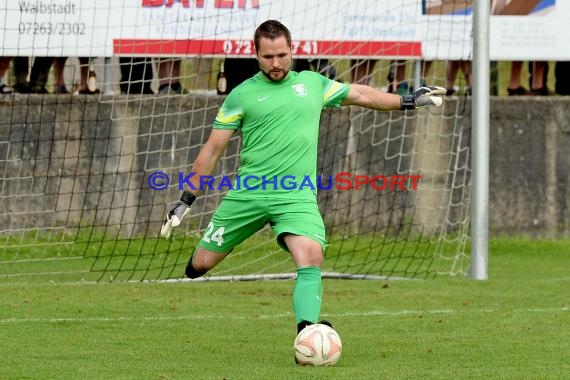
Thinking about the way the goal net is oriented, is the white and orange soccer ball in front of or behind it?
in front

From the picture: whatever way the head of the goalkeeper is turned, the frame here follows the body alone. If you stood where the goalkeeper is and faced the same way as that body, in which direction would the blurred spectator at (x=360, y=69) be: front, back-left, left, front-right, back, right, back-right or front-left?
back

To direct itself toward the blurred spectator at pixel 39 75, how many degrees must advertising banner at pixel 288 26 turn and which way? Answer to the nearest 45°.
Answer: approximately 90° to its right

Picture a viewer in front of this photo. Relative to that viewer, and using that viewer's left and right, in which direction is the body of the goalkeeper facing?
facing the viewer

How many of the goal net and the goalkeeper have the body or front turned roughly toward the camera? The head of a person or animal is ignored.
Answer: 2

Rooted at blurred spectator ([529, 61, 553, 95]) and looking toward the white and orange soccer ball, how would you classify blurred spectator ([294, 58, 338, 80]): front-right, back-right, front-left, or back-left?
front-right

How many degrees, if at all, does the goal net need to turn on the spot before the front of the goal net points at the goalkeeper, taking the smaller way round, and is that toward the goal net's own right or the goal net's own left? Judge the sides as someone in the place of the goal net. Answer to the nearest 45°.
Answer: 0° — it already faces them

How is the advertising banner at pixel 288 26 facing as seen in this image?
toward the camera

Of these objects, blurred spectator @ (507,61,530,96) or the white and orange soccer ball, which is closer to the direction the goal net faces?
the white and orange soccer ball

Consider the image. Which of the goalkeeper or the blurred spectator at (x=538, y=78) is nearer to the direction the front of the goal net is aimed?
the goalkeeper
